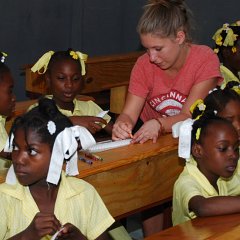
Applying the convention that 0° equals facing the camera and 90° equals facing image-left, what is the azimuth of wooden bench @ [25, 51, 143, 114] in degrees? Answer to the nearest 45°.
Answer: approximately 0°

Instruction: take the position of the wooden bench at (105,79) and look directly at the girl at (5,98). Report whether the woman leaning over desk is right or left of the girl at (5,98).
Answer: left

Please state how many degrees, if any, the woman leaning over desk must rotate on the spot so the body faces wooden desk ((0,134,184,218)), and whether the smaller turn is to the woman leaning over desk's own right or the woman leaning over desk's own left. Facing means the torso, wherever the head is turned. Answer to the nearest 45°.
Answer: approximately 45° to the woman leaning over desk's own left

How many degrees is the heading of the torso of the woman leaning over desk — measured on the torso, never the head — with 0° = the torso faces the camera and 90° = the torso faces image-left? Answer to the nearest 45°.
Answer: approximately 45°

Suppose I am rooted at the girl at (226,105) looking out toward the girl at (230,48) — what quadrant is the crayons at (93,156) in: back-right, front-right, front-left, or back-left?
back-left
